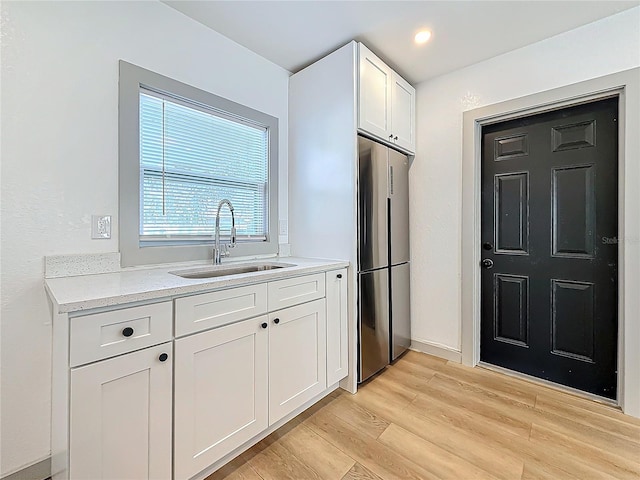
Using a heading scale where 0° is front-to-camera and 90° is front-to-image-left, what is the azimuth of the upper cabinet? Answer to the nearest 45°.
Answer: approximately 315°

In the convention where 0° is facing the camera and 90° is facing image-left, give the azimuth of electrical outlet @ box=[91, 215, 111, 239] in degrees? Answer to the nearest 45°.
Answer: approximately 0°

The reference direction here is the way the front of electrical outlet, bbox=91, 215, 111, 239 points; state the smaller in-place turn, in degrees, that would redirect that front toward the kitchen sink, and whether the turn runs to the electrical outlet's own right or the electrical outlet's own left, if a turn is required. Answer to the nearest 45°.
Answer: approximately 90° to the electrical outlet's own left

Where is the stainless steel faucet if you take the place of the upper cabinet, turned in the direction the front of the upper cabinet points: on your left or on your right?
on your right

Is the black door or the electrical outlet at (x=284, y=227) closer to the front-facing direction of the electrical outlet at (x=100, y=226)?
the black door

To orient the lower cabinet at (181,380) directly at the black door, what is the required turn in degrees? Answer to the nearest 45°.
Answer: approximately 45° to its left

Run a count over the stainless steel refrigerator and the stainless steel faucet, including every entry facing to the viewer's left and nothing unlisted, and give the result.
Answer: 0

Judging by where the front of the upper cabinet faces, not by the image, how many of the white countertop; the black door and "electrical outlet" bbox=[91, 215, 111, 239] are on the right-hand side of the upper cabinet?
2

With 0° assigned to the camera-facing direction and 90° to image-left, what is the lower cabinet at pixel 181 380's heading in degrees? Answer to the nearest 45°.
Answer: approximately 315°

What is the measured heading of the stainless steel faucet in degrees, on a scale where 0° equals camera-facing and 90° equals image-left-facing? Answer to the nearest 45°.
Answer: approximately 315°

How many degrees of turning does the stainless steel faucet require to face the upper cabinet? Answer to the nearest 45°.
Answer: approximately 45° to its left
